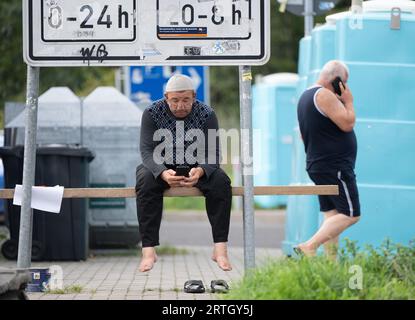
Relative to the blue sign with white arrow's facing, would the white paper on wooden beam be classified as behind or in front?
in front

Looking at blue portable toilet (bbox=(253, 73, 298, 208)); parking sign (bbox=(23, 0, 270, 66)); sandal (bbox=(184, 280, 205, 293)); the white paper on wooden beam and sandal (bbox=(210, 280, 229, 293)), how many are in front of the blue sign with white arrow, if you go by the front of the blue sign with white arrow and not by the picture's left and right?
4

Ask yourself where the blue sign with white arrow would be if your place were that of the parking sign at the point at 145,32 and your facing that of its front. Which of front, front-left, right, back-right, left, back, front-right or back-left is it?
back

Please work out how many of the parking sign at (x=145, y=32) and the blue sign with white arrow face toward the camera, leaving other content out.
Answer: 2

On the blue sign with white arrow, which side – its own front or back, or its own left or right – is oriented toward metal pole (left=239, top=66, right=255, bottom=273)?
front

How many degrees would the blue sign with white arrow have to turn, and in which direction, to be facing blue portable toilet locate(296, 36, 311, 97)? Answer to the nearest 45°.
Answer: approximately 45° to its left

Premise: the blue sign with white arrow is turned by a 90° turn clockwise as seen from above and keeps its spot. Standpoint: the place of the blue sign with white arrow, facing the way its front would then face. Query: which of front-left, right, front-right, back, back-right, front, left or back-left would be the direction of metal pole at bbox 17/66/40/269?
left

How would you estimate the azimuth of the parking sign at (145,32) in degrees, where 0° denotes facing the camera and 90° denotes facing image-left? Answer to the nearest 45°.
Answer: approximately 0°

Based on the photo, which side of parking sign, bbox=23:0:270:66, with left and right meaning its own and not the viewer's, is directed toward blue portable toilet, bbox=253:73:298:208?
back

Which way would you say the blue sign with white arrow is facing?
toward the camera

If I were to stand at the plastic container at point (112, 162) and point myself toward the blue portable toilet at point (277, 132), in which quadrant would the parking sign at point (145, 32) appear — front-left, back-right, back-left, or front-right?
back-right

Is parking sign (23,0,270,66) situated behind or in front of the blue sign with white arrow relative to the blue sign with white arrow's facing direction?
in front
